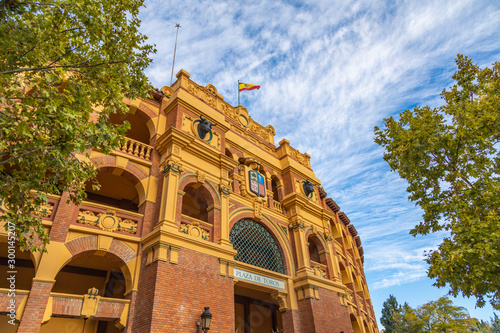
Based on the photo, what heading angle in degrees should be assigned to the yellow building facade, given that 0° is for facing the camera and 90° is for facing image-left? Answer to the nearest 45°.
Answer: approximately 315°
